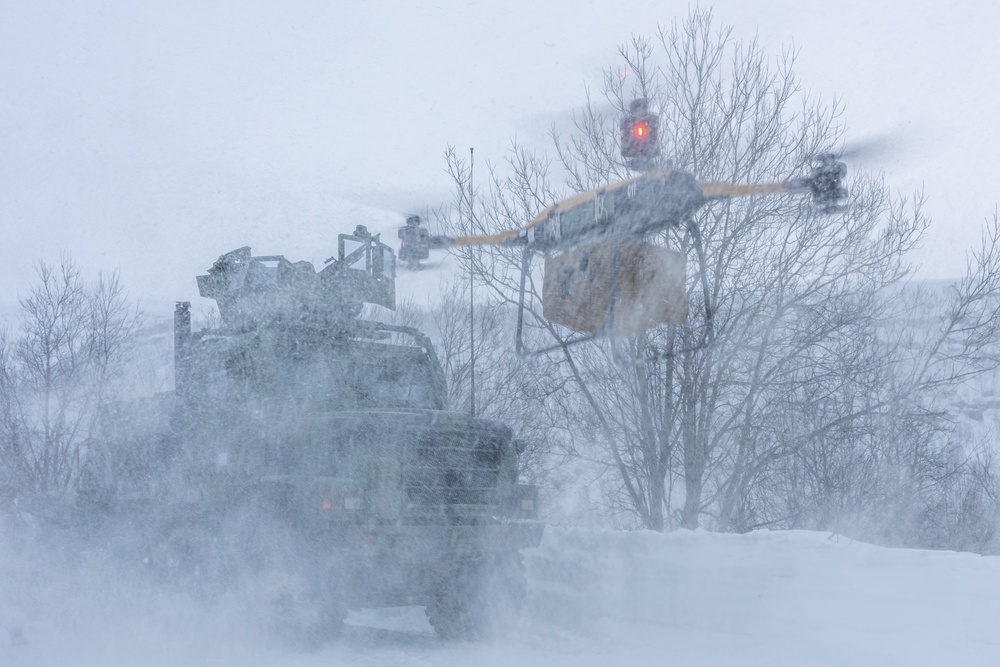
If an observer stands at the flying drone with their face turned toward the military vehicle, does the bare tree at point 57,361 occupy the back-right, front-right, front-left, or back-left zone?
front-right

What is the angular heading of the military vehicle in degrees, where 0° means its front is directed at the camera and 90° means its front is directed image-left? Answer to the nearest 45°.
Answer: approximately 315°

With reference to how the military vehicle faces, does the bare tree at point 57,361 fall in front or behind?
behind

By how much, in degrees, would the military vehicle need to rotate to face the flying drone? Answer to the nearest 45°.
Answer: approximately 45° to its left

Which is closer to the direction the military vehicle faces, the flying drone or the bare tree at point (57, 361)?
the flying drone

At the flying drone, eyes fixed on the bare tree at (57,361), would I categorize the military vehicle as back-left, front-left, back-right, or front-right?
front-left
